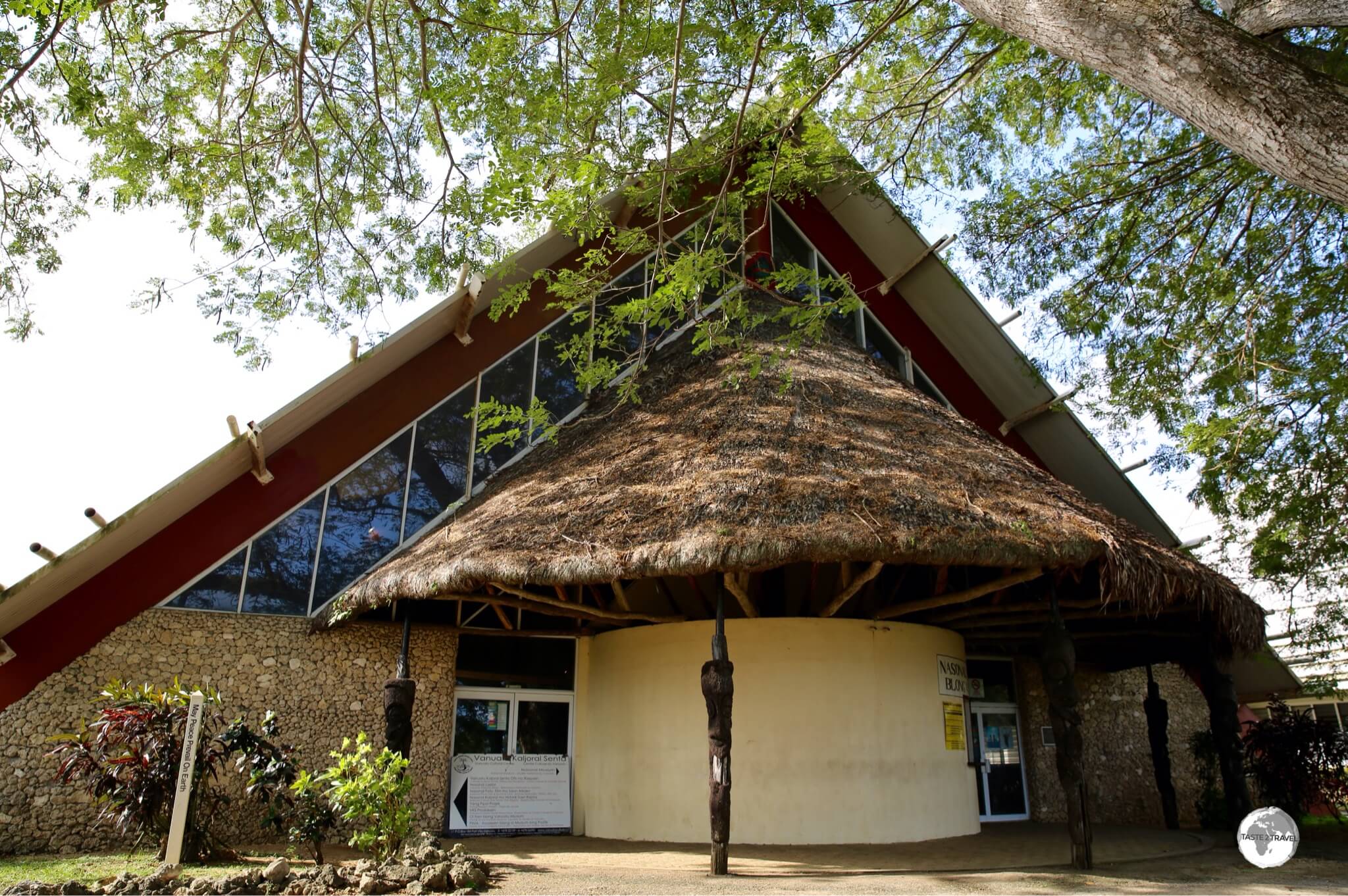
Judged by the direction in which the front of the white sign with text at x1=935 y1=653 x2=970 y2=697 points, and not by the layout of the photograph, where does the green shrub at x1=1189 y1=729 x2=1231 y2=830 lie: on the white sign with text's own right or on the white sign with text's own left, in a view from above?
on the white sign with text's own left

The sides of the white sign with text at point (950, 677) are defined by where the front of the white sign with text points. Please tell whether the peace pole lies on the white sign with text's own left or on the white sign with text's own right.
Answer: on the white sign with text's own right

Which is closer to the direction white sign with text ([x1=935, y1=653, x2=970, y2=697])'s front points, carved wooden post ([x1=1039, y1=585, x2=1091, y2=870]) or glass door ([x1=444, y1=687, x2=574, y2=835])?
the carved wooden post

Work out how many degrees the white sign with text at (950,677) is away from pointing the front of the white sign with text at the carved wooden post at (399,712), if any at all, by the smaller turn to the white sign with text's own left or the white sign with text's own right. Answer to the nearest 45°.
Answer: approximately 90° to the white sign with text's own right

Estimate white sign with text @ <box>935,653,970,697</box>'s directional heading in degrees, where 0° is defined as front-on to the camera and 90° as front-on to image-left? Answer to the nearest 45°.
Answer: approximately 315°

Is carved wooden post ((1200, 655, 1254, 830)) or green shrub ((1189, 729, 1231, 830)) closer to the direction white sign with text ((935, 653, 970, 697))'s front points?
the carved wooden post

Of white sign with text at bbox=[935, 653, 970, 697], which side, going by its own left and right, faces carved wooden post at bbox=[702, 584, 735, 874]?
right

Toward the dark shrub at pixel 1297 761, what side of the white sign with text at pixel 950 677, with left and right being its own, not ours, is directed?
left

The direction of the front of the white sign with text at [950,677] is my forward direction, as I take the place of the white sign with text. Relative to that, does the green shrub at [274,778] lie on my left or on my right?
on my right

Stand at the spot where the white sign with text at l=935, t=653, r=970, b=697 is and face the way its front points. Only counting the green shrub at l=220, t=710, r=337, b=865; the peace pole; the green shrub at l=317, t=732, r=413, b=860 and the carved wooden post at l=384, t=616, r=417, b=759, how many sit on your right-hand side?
4

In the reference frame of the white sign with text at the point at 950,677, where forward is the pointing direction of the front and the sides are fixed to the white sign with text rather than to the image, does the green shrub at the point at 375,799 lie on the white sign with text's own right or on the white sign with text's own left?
on the white sign with text's own right

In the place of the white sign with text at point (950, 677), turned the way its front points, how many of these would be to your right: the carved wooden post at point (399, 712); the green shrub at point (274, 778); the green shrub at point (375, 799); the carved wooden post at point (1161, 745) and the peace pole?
4

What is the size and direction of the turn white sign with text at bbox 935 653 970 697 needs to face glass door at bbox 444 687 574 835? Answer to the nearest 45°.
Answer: approximately 135° to its right

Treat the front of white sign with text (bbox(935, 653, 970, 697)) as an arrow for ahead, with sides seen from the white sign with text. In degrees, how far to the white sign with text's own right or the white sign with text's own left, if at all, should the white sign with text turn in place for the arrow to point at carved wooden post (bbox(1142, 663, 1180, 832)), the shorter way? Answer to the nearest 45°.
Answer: approximately 90° to the white sign with text's own left

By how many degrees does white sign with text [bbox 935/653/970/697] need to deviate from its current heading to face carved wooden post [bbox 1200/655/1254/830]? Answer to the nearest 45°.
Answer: approximately 45° to its left
